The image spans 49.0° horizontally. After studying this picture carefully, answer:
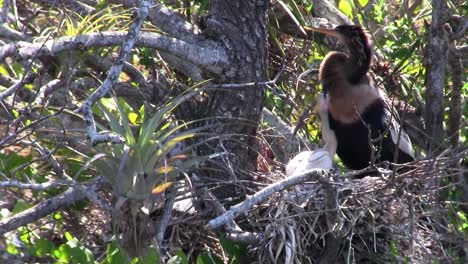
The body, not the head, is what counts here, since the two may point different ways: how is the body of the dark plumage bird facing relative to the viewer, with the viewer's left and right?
facing the viewer and to the left of the viewer

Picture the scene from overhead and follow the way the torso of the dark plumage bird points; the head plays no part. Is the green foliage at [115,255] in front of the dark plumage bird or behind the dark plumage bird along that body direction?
in front

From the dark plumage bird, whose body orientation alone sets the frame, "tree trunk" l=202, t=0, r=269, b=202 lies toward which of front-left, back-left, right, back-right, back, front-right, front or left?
front

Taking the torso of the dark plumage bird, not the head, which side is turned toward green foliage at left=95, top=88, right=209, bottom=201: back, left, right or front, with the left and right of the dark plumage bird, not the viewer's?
front
